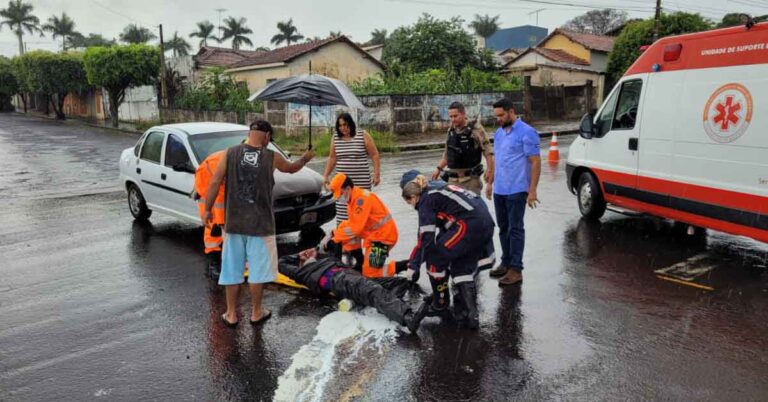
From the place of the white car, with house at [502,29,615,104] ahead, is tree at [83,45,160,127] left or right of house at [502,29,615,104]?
left

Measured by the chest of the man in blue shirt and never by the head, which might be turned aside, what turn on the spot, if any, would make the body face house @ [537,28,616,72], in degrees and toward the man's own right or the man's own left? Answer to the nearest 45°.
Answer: approximately 135° to the man's own right

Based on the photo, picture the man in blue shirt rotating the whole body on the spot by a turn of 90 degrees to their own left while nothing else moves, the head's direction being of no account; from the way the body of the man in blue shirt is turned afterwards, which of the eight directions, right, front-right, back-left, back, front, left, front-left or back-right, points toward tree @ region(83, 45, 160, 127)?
back

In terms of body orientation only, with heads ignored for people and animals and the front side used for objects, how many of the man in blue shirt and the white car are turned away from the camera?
0

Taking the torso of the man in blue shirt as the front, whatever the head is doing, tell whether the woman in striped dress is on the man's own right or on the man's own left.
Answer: on the man's own right

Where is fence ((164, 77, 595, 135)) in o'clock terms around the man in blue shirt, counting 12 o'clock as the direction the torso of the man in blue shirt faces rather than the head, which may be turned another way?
The fence is roughly at 4 o'clock from the man in blue shirt.

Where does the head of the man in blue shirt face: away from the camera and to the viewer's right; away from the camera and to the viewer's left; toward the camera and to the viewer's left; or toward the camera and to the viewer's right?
toward the camera and to the viewer's left

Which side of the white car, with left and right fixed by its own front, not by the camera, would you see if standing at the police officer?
front

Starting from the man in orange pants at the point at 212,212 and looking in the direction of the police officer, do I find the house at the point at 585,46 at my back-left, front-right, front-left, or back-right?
front-left

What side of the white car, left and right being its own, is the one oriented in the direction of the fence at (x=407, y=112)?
left

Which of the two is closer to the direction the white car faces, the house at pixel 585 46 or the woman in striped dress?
the woman in striped dress

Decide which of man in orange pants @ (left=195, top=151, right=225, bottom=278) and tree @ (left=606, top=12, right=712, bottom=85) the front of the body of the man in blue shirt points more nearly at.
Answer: the man in orange pants

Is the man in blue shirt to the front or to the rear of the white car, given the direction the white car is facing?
to the front

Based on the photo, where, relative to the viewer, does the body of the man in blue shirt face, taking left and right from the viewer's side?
facing the viewer and to the left of the viewer

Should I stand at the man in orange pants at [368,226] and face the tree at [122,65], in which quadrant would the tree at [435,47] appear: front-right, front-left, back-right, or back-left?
front-right

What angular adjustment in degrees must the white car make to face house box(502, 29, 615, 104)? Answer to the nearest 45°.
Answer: approximately 90° to its left

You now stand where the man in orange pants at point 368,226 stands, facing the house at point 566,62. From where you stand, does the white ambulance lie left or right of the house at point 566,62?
right

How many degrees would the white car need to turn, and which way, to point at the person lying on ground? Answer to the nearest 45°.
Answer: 0° — it already faces them
